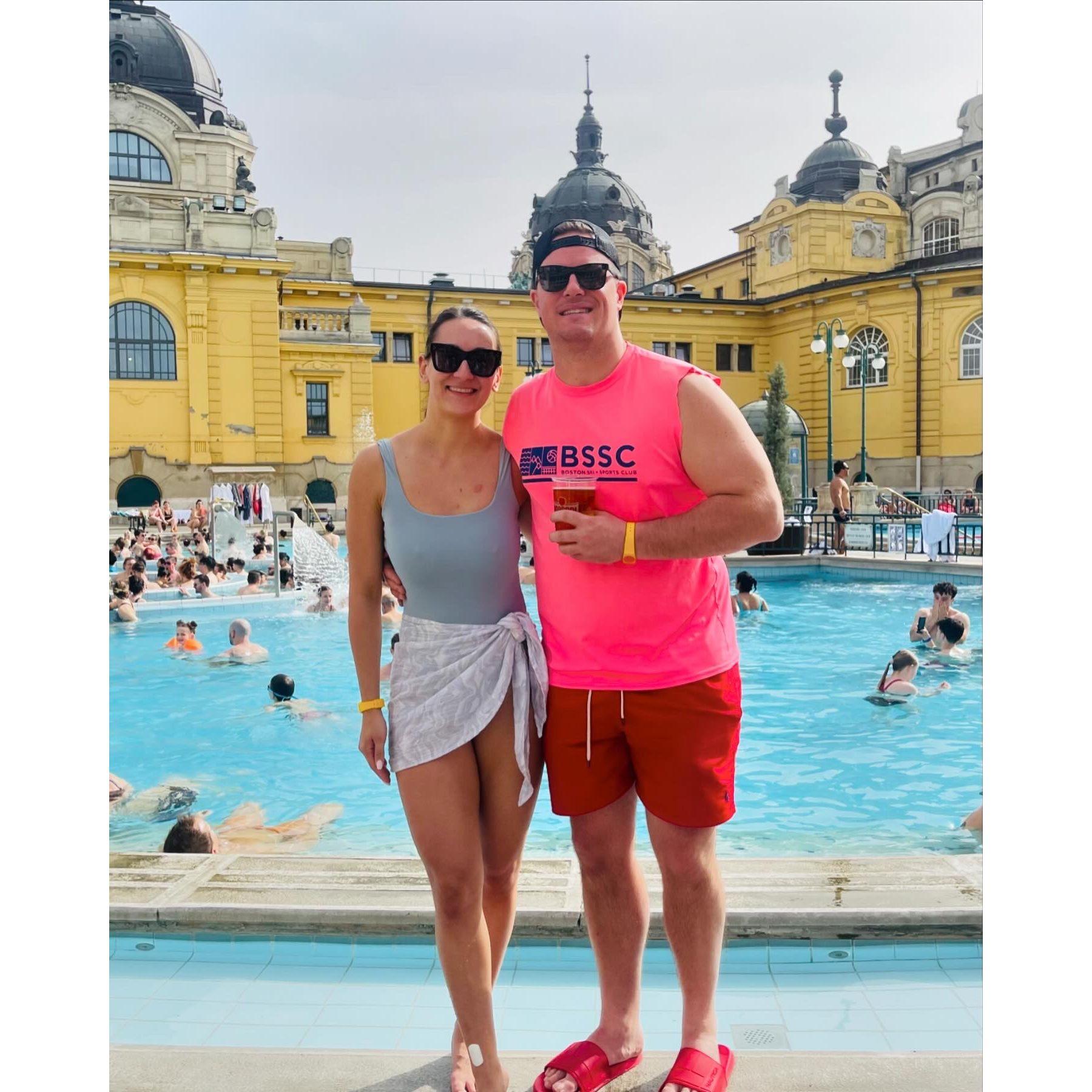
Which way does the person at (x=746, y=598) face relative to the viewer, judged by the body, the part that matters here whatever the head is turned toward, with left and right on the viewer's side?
facing away from the viewer

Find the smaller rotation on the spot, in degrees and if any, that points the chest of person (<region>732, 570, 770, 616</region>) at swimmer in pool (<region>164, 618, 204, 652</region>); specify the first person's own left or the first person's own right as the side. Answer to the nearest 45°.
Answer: approximately 135° to the first person's own left

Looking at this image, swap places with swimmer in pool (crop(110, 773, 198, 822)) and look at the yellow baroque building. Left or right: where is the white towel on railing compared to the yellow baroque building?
right

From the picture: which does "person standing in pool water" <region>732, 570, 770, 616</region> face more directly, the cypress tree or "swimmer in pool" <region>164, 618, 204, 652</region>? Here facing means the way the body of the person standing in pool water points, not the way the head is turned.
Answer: the cypress tree

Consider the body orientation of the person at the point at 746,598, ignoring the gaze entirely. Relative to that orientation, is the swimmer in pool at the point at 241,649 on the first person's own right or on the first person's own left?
on the first person's own left
